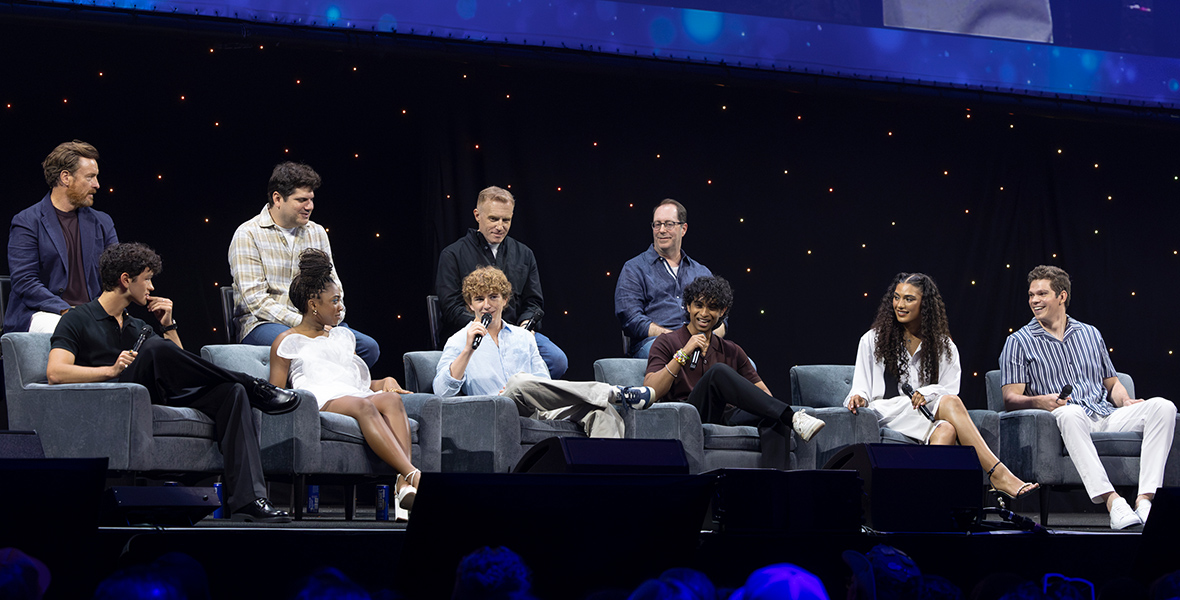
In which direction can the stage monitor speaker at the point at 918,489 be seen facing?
away from the camera

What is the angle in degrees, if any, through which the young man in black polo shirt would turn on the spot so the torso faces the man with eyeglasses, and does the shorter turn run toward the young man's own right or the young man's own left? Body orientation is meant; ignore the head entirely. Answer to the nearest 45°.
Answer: approximately 45° to the young man's own left

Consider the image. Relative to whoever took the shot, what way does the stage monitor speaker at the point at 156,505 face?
facing away from the viewer

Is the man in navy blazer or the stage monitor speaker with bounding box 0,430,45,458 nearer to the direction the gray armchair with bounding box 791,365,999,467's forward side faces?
the stage monitor speaker

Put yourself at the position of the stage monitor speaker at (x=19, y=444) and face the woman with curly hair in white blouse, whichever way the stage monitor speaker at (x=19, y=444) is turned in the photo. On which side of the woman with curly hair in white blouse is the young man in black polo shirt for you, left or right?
left

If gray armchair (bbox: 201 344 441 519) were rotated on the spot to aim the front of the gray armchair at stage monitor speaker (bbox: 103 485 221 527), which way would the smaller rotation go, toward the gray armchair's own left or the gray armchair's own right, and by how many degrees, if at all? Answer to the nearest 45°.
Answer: approximately 45° to the gray armchair's own right

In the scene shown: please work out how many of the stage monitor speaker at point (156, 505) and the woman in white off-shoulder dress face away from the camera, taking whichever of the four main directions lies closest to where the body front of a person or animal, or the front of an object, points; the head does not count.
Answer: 1

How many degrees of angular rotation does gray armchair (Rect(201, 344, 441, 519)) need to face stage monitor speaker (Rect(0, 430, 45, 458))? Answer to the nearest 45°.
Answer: approximately 90° to its right

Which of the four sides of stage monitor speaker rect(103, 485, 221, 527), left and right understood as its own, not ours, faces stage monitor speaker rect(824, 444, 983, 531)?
right
